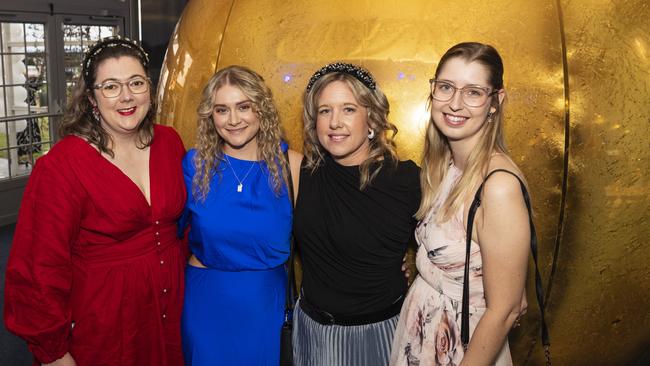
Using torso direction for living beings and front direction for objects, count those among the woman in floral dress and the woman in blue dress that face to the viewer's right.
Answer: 0

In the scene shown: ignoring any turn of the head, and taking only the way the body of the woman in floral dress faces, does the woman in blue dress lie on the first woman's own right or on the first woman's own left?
on the first woman's own right

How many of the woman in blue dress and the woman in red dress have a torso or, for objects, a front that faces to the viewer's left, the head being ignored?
0

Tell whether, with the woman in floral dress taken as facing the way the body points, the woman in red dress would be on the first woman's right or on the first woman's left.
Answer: on the first woman's right
